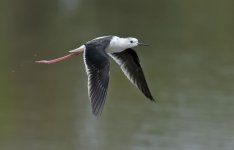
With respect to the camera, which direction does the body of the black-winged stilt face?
to the viewer's right
